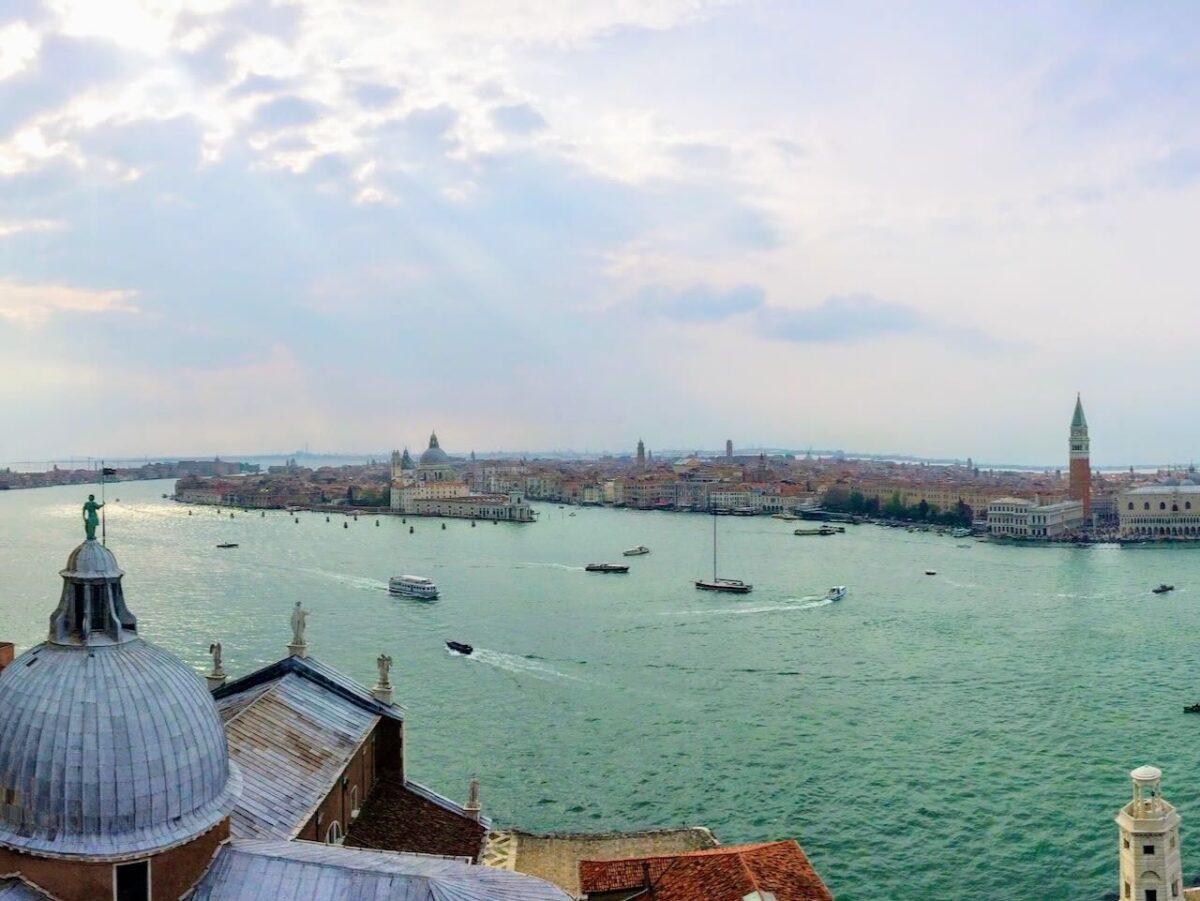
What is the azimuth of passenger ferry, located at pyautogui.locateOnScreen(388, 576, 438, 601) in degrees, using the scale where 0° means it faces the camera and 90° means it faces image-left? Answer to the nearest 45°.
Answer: approximately 315°

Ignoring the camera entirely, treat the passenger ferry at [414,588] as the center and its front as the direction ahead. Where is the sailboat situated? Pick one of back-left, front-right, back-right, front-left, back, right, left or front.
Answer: front-left

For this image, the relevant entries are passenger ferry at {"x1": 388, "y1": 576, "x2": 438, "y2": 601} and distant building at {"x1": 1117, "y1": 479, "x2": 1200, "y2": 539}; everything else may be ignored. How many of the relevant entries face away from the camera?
0

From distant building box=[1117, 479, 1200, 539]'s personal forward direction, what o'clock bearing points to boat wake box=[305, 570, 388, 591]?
The boat wake is roughly at 1 o'clock from the distant building.

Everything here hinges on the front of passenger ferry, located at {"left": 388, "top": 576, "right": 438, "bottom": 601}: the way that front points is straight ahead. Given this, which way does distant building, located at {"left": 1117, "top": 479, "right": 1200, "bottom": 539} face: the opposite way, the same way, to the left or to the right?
to the right

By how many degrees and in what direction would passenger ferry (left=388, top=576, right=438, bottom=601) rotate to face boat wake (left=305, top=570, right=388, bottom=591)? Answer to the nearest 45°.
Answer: approximately 135° to its left

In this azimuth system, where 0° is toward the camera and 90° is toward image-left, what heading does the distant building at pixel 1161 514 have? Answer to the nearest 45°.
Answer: approximately 0°

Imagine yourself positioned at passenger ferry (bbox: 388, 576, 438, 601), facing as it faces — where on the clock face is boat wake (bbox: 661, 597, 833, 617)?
The boat wake is roughly at 11 o'clock from the passenger ferry.

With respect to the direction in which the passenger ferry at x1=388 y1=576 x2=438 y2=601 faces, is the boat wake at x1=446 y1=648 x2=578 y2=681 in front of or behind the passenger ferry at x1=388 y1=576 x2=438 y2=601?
in front

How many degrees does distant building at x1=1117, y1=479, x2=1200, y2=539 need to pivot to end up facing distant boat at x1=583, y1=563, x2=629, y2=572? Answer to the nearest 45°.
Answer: approximately 45° to its right
